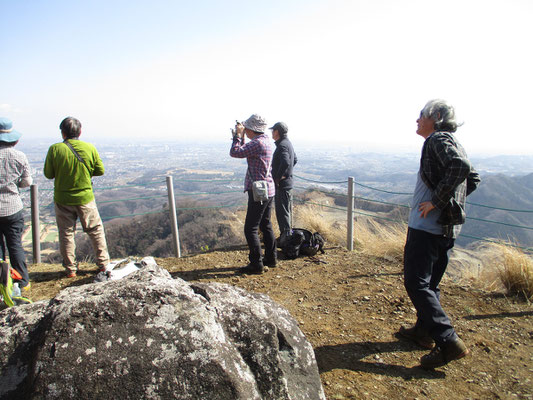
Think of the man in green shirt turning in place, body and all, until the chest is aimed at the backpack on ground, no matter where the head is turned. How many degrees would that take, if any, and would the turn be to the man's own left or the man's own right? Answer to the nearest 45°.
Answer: approximately 90° to the man's own right

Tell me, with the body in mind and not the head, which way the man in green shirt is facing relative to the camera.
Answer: away from the camera

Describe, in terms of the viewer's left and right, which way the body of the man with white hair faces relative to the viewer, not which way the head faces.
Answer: facing to the left of the viewer

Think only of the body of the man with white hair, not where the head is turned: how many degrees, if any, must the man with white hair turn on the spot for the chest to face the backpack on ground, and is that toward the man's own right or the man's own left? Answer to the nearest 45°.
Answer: approximately 45° to the man's own right

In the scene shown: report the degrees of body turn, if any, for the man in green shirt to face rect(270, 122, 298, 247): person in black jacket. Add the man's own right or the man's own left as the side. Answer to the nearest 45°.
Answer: approximately 90° to the man's own right

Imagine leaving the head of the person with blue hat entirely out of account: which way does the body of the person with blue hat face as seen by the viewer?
away from the camera

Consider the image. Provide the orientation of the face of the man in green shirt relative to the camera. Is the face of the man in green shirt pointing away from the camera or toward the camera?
away from the camera

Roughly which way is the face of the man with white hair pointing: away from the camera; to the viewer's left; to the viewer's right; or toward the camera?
to the viewer's left

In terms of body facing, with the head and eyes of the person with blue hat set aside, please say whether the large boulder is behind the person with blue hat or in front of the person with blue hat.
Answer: behind
